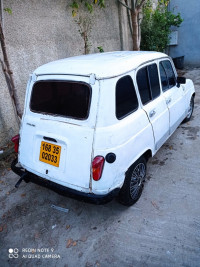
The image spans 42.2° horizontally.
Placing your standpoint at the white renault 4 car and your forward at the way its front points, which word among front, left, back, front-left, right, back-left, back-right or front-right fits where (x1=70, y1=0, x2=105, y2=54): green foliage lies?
front-left

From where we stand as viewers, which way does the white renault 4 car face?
facing away from the viewer and to the right of the viewer
